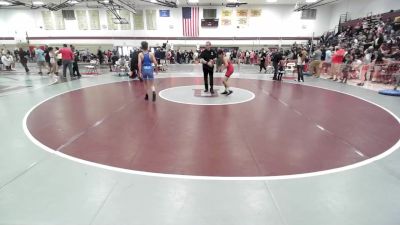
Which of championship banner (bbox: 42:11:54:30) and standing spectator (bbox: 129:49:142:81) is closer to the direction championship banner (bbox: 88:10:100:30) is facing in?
the standing spectator

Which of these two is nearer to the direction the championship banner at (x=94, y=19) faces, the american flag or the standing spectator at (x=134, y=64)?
the standing spectator

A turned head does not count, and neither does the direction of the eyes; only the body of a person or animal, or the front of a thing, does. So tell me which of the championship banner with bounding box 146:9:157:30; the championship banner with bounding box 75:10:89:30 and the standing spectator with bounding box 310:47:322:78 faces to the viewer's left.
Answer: the standing spectator

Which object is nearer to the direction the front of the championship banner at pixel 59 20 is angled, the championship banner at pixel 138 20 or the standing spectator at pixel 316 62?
the standing spectator

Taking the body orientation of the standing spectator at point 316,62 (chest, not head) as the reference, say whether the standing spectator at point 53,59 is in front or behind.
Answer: in front

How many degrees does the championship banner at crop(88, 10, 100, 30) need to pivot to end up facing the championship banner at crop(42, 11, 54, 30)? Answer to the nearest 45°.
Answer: approximately 135° to its right

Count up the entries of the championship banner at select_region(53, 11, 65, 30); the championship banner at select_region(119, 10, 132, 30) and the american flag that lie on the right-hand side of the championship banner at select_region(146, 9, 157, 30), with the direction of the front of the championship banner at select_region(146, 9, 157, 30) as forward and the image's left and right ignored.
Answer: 2

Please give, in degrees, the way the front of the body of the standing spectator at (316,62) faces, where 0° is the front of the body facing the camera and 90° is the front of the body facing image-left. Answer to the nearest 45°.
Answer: approximately 90°

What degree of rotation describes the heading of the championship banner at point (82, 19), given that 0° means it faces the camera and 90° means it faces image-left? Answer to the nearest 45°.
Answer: approximately 0°
